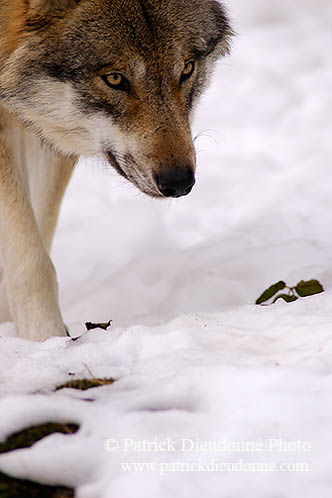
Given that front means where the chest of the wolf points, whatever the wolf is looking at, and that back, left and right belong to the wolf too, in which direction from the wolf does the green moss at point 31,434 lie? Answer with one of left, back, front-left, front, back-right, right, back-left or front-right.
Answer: front-right

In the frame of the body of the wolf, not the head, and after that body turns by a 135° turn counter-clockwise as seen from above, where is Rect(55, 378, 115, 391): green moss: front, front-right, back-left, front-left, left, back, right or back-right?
back

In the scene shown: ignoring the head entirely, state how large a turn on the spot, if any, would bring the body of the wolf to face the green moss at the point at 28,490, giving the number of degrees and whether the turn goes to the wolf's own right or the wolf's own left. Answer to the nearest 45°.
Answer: approximately 45° to the wolf's own right

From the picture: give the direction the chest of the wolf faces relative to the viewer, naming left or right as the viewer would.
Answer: facing the viewer and to the right of the viewer
